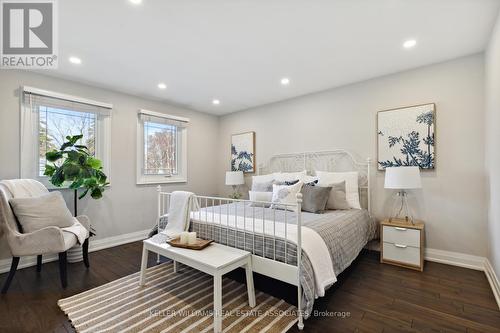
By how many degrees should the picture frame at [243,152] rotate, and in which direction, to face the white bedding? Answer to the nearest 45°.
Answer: approximately 45° to its left

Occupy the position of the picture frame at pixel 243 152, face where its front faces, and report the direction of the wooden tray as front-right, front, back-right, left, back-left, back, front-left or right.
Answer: front-left

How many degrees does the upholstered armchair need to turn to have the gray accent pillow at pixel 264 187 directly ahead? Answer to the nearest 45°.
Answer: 0° — it already faces it

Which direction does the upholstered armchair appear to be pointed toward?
to the viewer's right

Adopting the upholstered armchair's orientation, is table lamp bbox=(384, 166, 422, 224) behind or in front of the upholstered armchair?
in front

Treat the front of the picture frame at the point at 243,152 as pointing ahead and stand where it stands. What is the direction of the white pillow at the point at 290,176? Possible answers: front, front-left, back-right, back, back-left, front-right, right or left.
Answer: left

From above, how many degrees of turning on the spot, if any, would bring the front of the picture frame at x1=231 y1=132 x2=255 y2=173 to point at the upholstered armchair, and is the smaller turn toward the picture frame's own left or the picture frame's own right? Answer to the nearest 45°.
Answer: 0° — it already faces it

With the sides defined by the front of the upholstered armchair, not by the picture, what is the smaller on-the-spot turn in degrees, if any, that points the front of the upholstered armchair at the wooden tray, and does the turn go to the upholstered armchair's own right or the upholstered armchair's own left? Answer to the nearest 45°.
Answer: approximately 45° to the upholstered armchair's own right

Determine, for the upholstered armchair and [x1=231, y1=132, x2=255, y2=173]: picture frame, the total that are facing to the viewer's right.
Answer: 1

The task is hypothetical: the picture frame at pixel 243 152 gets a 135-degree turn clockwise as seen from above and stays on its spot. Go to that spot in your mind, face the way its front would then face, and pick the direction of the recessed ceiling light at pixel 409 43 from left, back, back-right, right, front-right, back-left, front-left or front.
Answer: back-right
